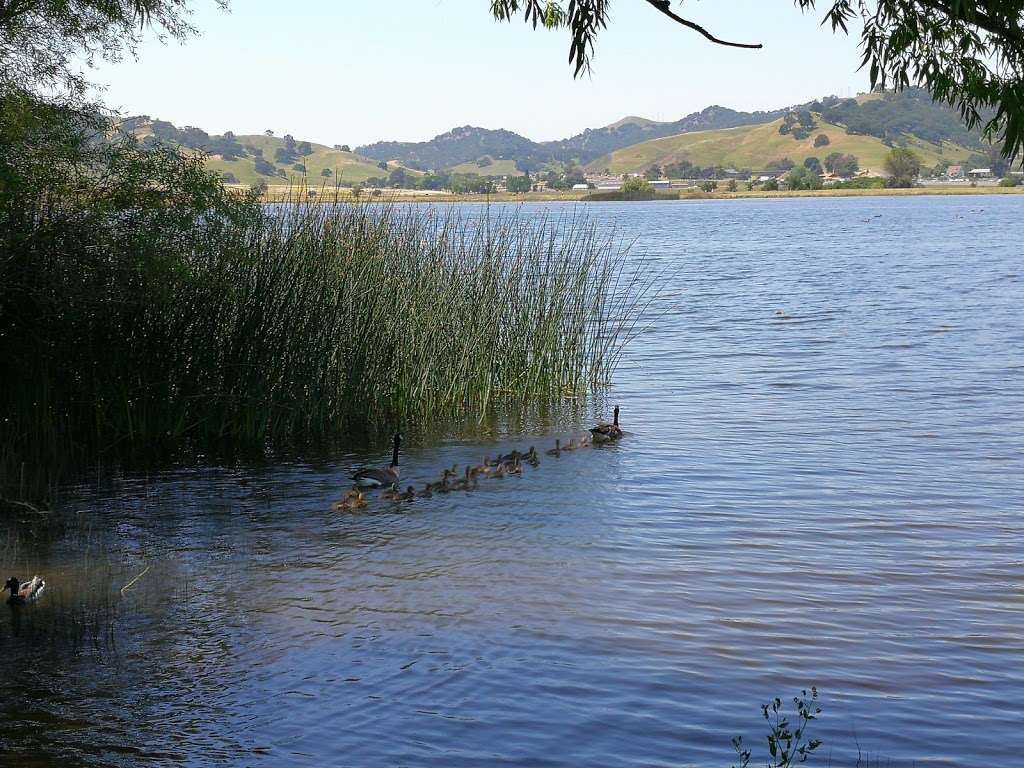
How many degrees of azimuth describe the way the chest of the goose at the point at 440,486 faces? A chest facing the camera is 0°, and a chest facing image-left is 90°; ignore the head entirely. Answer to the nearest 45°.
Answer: approximately 270°

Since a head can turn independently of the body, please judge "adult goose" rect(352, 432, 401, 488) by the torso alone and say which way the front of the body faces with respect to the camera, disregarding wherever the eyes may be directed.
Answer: to the viewer's right

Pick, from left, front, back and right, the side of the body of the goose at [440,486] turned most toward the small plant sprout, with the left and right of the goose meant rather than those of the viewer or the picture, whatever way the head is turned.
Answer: right

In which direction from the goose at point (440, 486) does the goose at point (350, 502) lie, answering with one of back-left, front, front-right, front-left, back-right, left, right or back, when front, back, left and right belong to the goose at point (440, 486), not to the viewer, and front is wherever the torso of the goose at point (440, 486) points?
back-right

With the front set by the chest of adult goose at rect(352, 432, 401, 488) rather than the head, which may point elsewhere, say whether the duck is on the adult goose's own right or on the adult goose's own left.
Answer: on the adult goose's own right

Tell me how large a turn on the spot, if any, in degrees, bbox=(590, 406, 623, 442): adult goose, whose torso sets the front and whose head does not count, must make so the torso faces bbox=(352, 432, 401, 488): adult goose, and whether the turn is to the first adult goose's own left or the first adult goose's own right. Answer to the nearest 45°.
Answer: approximately 135° to the first adult goose's own right

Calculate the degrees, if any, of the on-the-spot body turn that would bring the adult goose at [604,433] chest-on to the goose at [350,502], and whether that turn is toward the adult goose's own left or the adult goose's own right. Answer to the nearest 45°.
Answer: approximately 135° to the adult goose's own right

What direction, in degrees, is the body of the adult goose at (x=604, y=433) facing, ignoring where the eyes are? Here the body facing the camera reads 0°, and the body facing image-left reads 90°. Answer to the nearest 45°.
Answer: approximately 270°

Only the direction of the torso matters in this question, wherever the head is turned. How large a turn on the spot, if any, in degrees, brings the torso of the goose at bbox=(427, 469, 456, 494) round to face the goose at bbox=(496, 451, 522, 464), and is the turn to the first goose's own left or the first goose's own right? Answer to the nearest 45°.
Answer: approximately 45° to the first goose's own left

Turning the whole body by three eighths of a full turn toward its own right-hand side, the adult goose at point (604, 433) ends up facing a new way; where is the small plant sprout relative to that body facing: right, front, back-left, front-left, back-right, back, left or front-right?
front-left

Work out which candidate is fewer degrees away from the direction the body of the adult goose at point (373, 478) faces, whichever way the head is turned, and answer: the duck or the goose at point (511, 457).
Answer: the goose

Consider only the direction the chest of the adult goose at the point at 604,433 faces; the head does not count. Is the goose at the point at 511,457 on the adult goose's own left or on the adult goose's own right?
on the adult goose's own right

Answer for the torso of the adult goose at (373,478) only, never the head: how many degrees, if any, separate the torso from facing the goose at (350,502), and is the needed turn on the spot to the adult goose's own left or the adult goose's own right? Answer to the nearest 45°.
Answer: approximately 90° to the adult goose's own right
